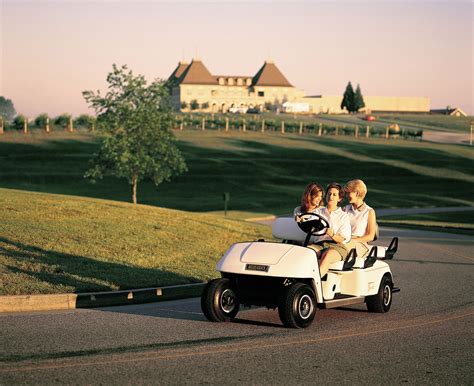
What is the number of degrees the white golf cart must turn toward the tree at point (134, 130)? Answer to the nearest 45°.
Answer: approximately 135° to its right

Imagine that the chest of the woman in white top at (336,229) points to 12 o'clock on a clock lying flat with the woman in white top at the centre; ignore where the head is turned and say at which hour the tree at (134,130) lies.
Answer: The tree is roughly at 4 o'clock from the woman in white top.

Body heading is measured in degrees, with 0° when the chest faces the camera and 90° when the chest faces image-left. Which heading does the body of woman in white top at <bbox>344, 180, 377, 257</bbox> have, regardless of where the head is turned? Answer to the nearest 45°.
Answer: approximately 45°

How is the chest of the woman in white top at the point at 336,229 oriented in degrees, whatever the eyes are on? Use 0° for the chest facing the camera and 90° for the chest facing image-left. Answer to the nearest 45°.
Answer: approximately 45°

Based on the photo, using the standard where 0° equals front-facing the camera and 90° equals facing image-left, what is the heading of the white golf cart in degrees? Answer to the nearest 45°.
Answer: approximately 45°
